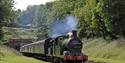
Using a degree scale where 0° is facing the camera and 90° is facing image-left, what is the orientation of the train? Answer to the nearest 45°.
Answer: approximately 315°
